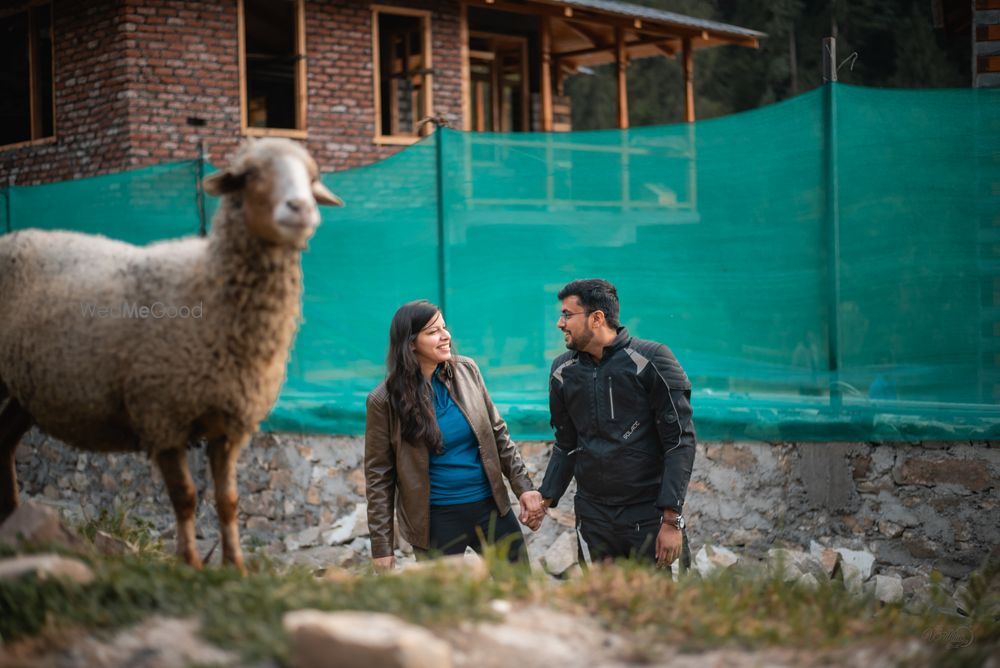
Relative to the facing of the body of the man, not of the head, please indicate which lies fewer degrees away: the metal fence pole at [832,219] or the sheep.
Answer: the sheep

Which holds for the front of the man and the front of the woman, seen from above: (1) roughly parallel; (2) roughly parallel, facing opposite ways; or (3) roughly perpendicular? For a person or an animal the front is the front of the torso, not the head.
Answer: roughly perpendicular

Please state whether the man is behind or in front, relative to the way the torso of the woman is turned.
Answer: in front

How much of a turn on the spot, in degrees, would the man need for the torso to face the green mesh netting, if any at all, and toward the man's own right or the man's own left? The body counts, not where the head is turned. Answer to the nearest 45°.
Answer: approximately 135° to the man's own right

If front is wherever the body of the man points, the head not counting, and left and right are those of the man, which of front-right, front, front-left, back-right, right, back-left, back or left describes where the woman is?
front-right

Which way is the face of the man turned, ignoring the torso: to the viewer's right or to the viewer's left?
to the viewer's left

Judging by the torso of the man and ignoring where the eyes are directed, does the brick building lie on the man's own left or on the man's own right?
on the man's own right

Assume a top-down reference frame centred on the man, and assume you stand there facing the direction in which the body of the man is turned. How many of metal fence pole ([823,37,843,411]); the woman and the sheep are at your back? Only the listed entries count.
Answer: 1

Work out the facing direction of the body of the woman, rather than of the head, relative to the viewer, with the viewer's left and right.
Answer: facing the viewer and to the right of the viewer

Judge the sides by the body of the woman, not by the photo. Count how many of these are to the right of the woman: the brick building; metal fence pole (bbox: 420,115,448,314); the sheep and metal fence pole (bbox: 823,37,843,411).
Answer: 1

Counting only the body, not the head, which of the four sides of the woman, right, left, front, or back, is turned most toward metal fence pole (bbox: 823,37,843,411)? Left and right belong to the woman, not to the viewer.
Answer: left

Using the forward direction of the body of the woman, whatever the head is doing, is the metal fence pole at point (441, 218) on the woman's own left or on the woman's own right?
on the woman's own left

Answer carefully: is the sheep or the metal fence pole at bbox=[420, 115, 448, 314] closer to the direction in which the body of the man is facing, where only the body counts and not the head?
the sheep

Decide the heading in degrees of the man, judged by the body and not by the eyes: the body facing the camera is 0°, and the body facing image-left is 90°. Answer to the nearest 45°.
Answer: approximately 45°

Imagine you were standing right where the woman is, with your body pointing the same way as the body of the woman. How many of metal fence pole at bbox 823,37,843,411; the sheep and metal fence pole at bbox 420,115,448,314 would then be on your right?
1
